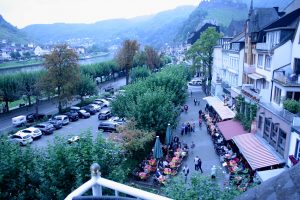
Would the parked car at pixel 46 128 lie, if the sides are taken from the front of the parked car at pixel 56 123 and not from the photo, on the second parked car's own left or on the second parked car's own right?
on the second parked car's own left

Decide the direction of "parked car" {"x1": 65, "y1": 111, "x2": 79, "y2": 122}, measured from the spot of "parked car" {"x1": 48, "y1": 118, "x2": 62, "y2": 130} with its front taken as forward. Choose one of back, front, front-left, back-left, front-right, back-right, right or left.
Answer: right

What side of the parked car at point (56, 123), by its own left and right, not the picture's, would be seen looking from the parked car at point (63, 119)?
right

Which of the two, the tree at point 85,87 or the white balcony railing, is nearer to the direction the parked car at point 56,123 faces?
the tree

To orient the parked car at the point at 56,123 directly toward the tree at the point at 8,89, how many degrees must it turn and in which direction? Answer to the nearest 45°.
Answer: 0° — it already faces it

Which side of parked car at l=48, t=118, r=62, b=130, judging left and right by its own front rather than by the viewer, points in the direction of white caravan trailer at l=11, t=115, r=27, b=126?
front

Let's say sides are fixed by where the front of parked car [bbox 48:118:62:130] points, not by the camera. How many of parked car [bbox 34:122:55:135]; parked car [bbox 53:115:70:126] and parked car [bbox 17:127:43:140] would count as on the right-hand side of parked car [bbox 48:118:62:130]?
1

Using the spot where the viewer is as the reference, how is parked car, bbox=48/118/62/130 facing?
facing away from the viewer and to the left of the viewer

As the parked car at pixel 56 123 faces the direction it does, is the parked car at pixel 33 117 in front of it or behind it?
in front

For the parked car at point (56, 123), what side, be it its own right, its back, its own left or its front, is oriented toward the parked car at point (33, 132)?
left

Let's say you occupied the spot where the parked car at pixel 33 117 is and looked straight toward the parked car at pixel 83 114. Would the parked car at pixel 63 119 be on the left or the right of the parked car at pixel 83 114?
right
